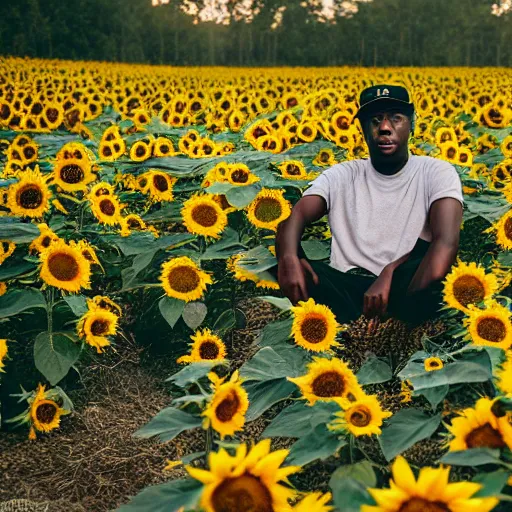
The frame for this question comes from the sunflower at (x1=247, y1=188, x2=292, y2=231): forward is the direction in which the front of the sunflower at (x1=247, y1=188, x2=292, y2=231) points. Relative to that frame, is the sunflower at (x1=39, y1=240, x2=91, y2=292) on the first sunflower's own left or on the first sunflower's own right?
on the first sunflower's own right

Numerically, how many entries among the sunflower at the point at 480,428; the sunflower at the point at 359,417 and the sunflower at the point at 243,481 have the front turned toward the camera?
3

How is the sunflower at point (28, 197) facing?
toward the camera

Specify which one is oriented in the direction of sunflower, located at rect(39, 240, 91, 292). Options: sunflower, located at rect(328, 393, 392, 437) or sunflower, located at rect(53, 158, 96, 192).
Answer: sunflower, located at rect(53, 158, 96, 192)

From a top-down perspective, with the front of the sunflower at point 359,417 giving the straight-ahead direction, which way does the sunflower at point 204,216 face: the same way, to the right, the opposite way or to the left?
the same way

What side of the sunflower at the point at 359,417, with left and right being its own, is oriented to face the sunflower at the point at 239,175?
back

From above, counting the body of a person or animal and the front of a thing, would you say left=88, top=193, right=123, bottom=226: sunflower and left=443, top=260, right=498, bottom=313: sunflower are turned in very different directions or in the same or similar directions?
same or similar directions

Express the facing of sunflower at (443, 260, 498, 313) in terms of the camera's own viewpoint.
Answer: facing the viewer

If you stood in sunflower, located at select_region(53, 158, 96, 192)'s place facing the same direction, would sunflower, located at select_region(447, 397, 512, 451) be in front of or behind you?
in front

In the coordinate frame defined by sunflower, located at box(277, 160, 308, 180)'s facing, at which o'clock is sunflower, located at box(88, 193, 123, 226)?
sunflower, located at box(88, 193, 123, 226) is roughly at 2 o'clock from sunflower, located at box(277, 160, 308, 180).

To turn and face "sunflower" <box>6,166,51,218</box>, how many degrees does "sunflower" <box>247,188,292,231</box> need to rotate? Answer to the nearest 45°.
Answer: approximately 90° to its right

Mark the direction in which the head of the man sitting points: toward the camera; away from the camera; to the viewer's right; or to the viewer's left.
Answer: toward the camera

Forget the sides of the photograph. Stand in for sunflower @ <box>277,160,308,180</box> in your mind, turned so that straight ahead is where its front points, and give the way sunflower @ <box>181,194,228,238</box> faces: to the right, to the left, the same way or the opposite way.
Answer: the same way

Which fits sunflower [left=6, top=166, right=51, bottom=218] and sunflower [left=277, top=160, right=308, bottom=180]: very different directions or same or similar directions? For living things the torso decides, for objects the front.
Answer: same or similar directions

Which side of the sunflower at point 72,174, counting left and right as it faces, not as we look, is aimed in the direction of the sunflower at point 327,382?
front

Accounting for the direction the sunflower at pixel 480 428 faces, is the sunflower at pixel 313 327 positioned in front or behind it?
behind

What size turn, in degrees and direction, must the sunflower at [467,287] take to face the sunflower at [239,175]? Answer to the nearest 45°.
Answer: approximately 135° to its right

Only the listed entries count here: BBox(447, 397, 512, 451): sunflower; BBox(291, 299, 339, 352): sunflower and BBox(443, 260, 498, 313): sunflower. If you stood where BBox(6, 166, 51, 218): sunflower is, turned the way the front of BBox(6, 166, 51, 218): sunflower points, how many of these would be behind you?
0
